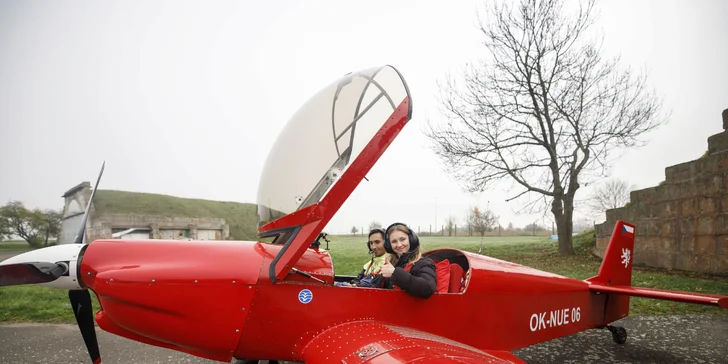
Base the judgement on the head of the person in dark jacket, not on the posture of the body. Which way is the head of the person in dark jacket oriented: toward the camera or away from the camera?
toward the camera

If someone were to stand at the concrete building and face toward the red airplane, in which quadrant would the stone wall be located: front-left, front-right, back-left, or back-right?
front-left

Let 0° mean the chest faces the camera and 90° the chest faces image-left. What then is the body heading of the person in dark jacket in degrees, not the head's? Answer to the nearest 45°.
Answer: approximately 45°

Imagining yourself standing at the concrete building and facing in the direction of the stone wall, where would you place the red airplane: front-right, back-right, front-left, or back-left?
front-right

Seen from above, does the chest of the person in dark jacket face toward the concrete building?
no
